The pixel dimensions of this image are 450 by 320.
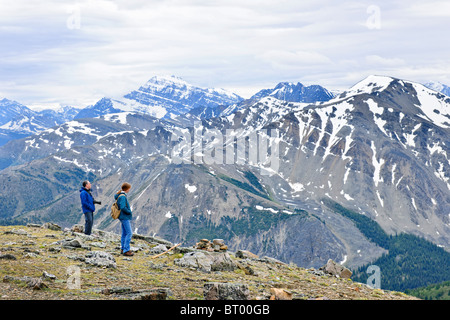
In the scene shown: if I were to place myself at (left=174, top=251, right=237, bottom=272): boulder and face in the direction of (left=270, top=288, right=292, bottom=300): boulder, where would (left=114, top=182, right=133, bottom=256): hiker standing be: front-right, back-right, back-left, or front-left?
back-right

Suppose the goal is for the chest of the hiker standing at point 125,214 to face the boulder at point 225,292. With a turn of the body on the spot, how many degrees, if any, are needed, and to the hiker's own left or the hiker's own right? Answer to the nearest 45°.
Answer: approximately 90° to the hiker's own right

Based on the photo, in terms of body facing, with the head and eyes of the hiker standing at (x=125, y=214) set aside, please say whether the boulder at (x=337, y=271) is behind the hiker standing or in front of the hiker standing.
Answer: in front

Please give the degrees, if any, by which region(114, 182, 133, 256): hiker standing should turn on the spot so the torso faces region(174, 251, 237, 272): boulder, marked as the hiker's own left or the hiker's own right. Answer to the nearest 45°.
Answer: approximately 45° to the hiker's own right

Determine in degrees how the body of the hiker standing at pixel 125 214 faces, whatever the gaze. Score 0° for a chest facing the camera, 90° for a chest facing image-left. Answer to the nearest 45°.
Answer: approximately 270°
